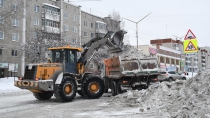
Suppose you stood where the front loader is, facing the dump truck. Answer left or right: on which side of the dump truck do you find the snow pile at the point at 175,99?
right

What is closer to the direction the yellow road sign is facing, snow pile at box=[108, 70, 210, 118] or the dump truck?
the snow pile

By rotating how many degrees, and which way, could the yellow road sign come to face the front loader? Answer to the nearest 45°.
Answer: approximately 90° to its right

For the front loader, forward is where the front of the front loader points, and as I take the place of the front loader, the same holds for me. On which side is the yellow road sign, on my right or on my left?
on my right

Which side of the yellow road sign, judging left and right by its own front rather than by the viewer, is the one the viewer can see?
front

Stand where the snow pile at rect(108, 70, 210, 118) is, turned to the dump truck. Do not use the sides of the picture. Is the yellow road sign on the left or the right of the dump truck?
right

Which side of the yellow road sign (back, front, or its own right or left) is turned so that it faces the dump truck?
right

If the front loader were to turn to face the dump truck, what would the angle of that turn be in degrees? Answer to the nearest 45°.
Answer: approximately 45° to its right

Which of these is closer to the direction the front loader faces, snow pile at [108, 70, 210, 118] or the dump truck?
the dump truck

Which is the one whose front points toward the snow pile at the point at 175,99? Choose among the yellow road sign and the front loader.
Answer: the yellow road sign

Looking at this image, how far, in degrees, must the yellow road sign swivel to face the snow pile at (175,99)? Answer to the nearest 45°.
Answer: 0° — it already faces it

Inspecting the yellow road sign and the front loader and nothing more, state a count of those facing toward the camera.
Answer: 1

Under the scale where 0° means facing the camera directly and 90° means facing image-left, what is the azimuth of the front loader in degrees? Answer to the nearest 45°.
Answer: approximately 225°

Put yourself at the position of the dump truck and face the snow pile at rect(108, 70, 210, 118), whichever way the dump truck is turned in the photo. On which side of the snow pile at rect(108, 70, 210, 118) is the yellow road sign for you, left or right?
left
